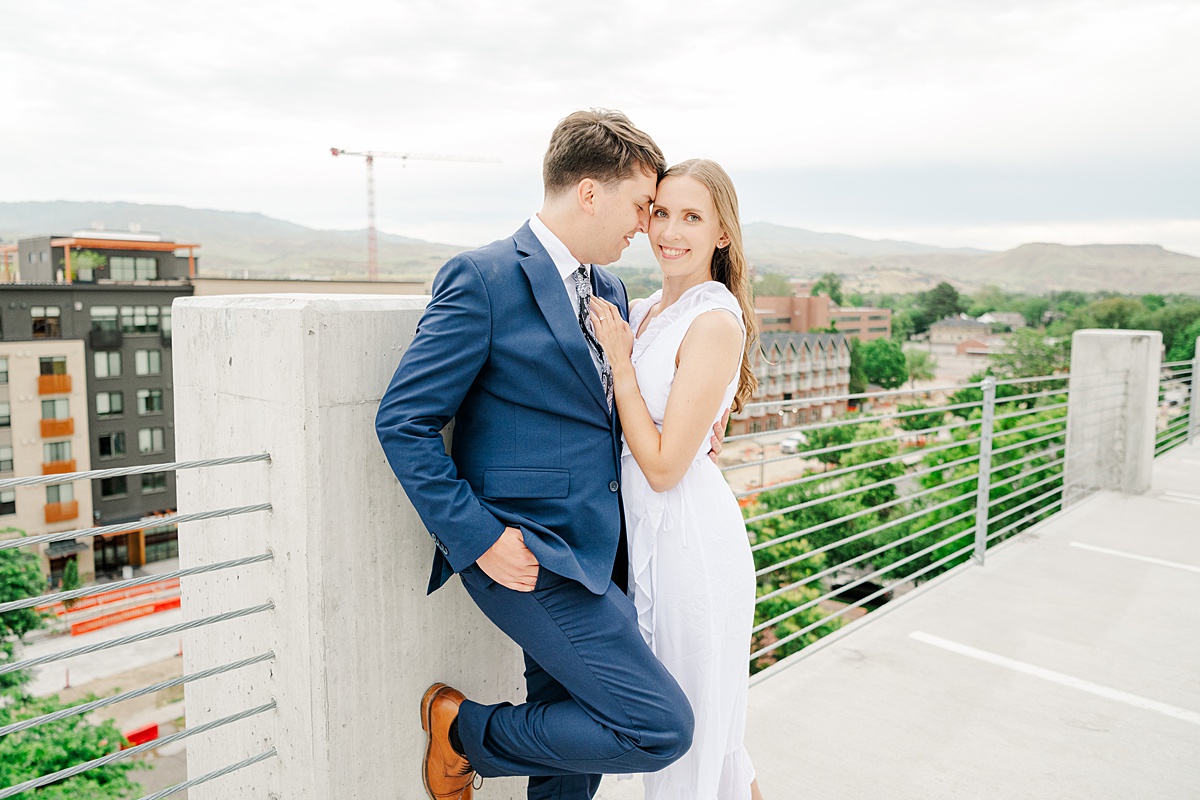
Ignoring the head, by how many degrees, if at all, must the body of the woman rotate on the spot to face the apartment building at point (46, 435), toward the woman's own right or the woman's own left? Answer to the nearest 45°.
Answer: approximately 90° to the woman's own right

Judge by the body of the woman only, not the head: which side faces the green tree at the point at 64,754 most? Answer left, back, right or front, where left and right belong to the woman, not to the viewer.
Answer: right

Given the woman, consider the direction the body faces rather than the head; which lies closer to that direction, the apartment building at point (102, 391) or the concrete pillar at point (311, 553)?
the concrete pillar

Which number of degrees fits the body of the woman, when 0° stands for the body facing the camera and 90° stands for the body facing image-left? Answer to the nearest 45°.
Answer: approximately 45°

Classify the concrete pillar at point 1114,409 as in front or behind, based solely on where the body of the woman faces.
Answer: behind

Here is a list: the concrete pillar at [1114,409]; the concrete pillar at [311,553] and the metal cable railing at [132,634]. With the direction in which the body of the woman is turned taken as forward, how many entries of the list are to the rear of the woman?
1

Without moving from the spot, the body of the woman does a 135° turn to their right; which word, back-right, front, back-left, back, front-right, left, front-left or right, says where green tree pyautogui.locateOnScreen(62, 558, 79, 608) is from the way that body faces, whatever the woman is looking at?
front-left
